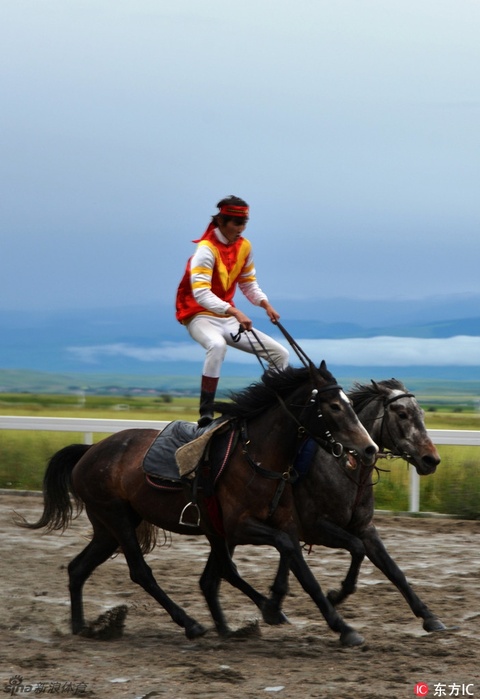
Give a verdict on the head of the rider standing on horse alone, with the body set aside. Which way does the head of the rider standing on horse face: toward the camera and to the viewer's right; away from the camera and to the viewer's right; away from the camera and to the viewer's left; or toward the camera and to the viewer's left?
toward the camera and to the viewer's right

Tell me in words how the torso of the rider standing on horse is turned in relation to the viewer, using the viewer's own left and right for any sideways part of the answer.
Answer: facing the viewer and to the right of the viewer

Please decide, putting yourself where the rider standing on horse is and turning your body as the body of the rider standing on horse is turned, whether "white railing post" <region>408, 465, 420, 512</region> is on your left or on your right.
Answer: on your left

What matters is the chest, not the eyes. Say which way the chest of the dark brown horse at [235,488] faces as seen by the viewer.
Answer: to the viewer's right
